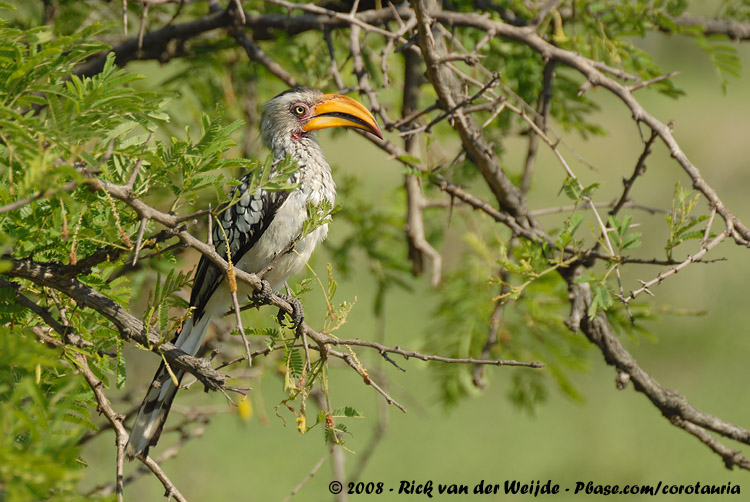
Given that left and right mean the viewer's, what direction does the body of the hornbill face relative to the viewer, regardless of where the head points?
facing to the right of the viewer
